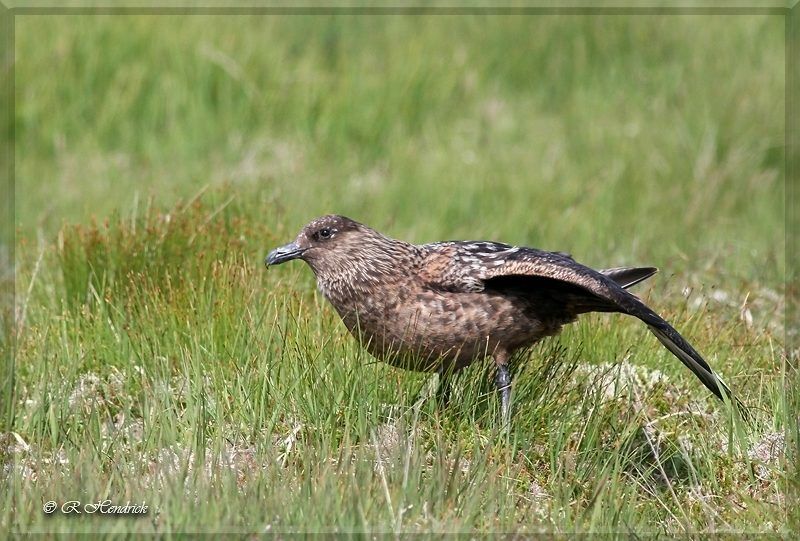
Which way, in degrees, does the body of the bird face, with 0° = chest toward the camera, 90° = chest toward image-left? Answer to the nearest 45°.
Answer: approximately 90°
